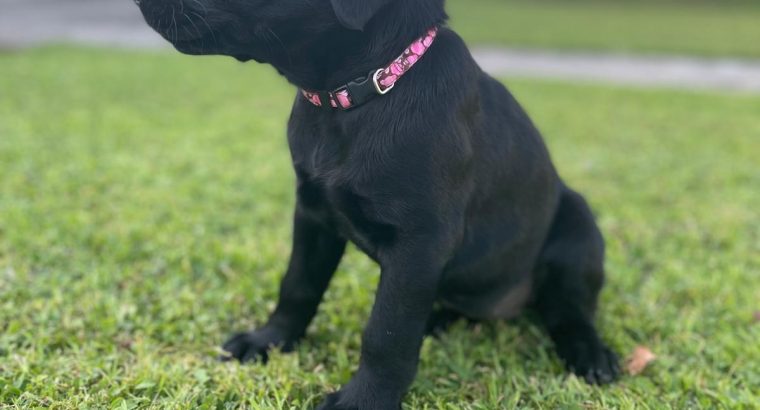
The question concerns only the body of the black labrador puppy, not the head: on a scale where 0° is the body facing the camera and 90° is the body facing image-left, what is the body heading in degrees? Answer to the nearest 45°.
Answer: approximately 45°
